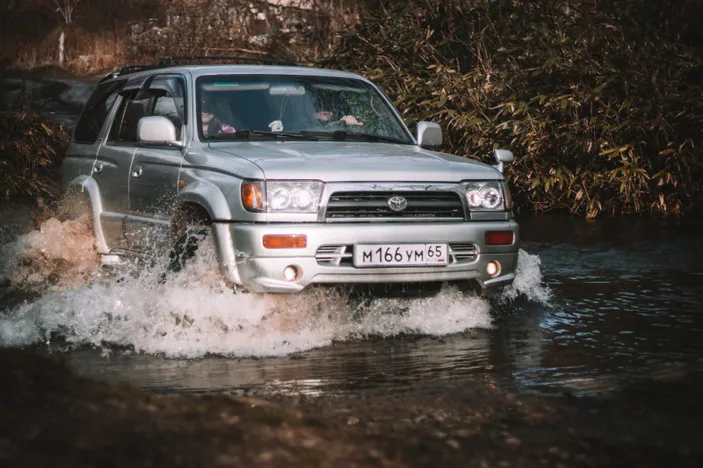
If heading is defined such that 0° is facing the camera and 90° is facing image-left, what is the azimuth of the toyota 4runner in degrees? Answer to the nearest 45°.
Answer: approximately 315°

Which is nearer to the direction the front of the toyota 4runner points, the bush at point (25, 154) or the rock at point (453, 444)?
the rock

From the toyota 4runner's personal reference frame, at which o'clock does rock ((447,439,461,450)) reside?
The rock is roughly at 1 o'clock from the toyota 4runner.

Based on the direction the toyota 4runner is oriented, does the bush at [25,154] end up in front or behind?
behind

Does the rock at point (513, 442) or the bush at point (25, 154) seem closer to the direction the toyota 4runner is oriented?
the rock
